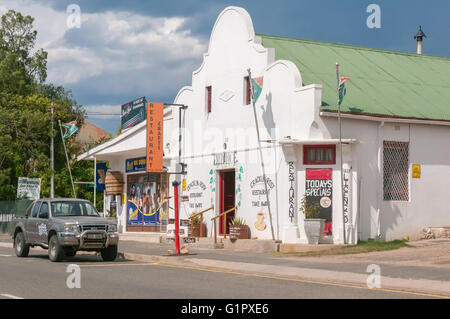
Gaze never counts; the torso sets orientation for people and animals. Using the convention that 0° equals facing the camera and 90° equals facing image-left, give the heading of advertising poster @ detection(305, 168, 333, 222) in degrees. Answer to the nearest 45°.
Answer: approximately 0°

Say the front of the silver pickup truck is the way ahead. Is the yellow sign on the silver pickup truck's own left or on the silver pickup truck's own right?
on the silver pickup truck's own left

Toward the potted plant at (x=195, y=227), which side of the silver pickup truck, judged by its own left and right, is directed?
left

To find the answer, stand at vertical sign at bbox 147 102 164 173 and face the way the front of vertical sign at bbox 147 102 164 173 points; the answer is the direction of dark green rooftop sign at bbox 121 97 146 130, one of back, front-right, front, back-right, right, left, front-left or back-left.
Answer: back

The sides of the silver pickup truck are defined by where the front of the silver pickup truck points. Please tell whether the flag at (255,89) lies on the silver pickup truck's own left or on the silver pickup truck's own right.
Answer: on the silver pickup truck's own left

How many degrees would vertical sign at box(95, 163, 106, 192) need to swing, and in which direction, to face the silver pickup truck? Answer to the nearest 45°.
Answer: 0° — it already faces it

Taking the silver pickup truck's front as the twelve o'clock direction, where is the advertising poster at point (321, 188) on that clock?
The advertising poster is roughly at 10 o'clock from the silver pickup truck.

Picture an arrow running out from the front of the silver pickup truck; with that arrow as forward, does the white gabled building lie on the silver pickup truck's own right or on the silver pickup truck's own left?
on the silver pickup truck's own left

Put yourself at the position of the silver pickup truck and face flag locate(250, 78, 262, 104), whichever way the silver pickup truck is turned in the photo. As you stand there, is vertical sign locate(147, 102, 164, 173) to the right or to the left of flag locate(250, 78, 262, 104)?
left
